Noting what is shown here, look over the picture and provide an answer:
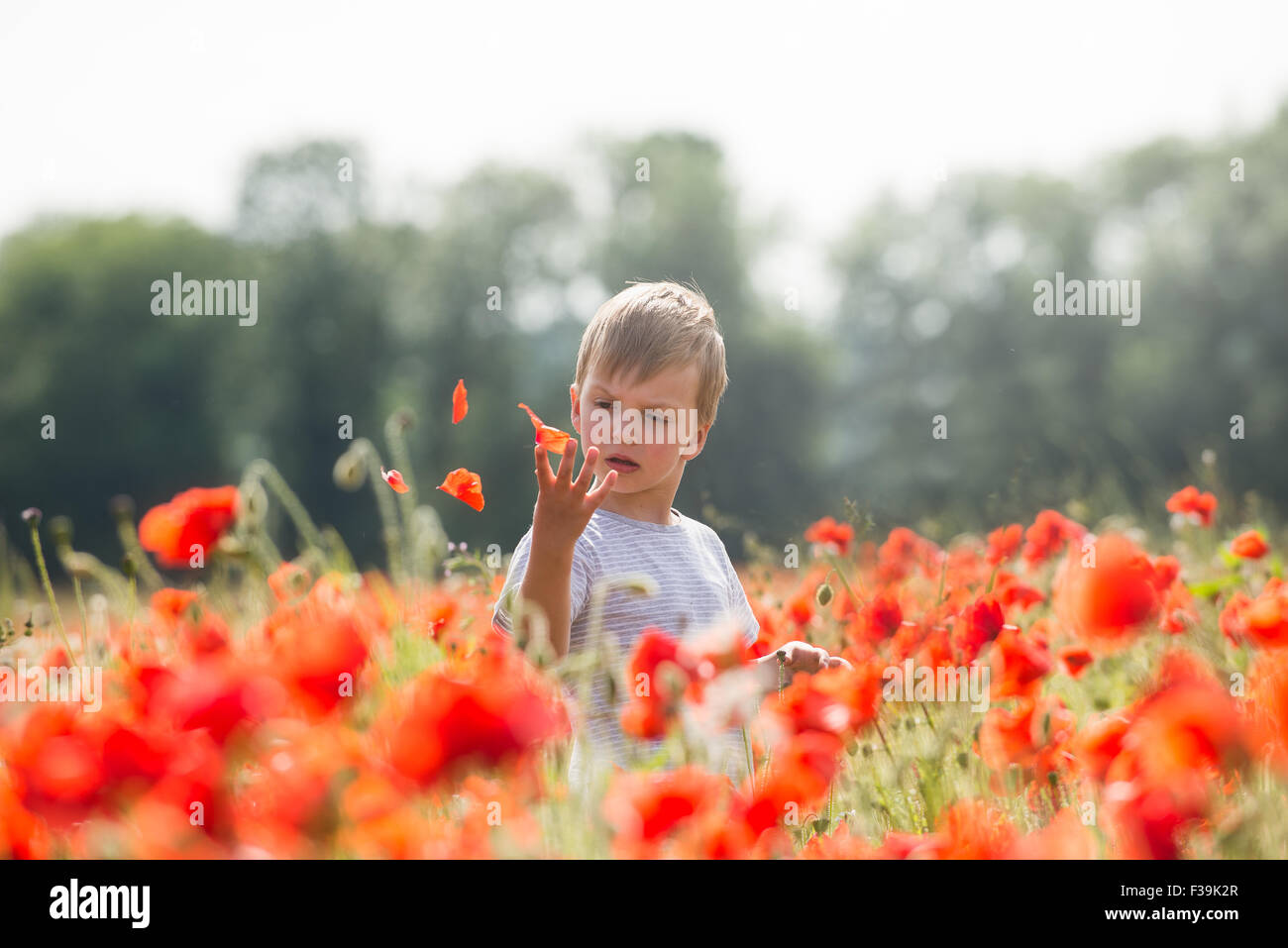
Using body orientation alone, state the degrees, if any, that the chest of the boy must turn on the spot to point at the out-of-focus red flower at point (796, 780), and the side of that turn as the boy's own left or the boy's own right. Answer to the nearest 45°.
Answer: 0° — they already face it

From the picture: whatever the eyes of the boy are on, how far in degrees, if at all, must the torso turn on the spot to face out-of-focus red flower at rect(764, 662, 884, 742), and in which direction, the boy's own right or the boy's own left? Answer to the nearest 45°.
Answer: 0° — they already face it

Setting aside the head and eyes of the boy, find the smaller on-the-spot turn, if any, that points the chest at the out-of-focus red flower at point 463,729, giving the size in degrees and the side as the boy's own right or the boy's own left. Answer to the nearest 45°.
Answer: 0° — they already face it

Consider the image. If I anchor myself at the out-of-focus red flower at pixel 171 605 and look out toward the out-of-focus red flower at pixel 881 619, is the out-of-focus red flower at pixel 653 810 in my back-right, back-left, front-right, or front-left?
front-right

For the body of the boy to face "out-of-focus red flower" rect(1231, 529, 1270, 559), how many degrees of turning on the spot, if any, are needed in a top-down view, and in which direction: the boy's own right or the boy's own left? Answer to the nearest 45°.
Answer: approximately 135° to the boy's own left

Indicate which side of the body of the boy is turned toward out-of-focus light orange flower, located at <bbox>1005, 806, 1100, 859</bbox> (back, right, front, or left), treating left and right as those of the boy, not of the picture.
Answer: front

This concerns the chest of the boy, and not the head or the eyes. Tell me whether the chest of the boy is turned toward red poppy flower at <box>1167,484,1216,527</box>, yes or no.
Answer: no

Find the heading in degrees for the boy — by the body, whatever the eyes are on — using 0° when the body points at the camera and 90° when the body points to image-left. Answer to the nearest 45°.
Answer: approximately 0°

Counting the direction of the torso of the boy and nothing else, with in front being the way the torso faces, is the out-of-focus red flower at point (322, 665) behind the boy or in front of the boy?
in front
